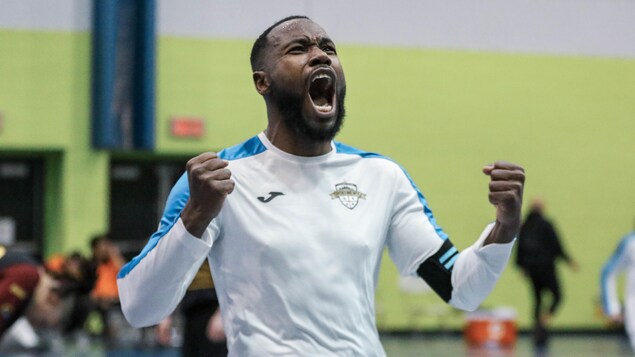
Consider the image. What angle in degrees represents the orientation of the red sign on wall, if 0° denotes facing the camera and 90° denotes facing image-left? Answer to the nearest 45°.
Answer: approximately 0°

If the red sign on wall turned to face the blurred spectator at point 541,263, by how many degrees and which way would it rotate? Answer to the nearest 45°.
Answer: approximately 45° to its left

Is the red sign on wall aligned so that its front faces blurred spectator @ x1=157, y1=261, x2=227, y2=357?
yes
